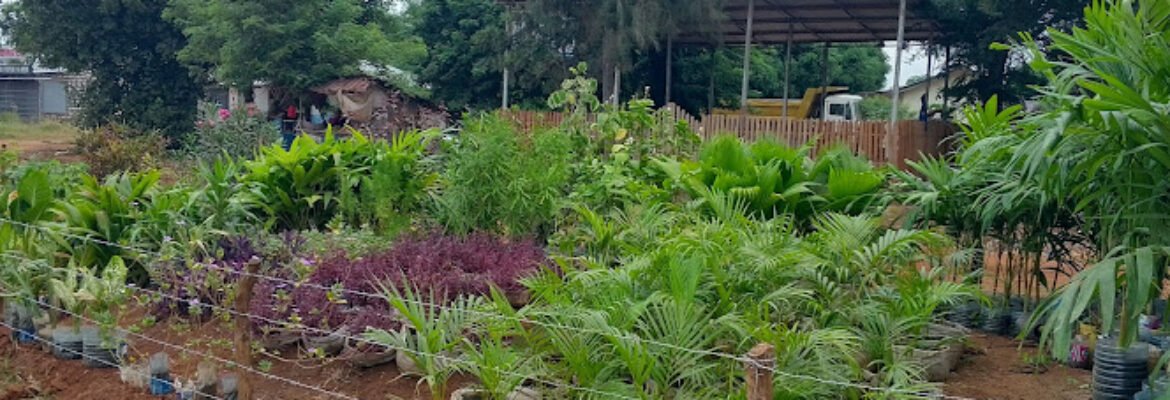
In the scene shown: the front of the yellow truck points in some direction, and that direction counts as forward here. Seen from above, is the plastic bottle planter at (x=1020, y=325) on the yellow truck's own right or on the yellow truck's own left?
on the yellow truck's own right

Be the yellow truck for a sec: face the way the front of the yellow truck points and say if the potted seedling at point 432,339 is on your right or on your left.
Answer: on your right

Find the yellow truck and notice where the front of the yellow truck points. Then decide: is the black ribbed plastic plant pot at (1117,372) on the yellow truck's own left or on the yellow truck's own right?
on the yellow truck's own right

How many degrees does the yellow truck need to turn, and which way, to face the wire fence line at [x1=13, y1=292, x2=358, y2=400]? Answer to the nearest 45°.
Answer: approximately 90° to its right

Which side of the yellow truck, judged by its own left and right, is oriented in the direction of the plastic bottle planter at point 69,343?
right

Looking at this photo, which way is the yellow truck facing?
to the viewer's right

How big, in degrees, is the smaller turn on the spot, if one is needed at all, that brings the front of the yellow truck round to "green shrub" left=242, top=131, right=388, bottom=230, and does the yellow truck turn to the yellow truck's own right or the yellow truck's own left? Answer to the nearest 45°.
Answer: approximately 90° to the yellow truck's own right

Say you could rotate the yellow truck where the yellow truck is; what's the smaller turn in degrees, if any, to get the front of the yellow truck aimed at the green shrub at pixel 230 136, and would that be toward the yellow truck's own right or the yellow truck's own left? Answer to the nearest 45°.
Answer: approximately 135° to the yellow truck's own right

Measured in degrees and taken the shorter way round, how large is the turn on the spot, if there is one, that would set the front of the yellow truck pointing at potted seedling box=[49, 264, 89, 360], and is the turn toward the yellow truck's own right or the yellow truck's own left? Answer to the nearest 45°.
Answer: approximately 90° to the yellow truck's own right

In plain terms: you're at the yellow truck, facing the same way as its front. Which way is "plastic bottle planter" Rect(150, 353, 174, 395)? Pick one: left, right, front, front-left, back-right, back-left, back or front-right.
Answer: right

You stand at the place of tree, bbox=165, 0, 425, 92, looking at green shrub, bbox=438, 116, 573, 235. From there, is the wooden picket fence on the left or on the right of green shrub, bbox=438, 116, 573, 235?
left

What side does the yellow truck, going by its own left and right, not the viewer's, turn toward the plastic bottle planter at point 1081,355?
right

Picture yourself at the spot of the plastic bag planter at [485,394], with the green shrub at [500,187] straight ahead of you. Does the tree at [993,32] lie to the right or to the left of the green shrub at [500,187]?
right
